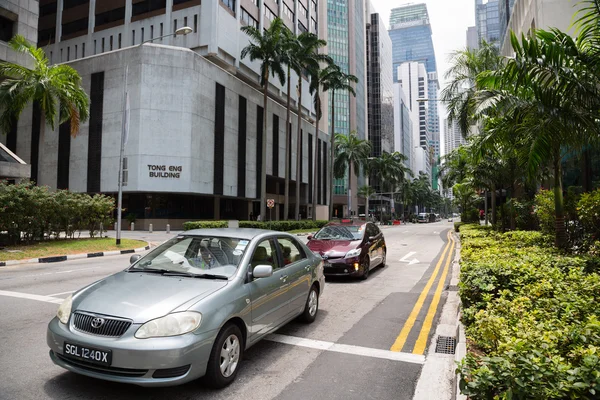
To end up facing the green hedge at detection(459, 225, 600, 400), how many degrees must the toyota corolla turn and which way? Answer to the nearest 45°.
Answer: approximately 135° to its left

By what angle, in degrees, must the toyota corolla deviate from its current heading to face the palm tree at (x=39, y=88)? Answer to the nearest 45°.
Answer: approximately 135° to its right

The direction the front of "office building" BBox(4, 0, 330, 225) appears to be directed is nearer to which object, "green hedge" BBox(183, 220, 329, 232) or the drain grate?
the drain grate

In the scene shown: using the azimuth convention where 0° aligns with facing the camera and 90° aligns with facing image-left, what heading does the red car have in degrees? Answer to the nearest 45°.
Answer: approximately 45°

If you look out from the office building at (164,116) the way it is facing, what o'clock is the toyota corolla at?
The toyota corolla is roughly at 12 o'clock from the office building.

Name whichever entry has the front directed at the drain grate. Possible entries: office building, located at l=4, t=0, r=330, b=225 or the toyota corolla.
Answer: the office building

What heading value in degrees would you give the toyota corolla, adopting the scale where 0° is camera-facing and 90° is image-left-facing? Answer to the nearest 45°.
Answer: approximately 45°

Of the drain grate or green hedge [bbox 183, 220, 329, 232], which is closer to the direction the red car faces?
the drain grate

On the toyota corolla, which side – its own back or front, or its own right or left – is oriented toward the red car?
back

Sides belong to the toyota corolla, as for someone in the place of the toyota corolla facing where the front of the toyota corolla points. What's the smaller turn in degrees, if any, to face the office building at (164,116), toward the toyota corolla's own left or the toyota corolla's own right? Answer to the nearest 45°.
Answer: approximately 135° to the toyota corolla's own right
